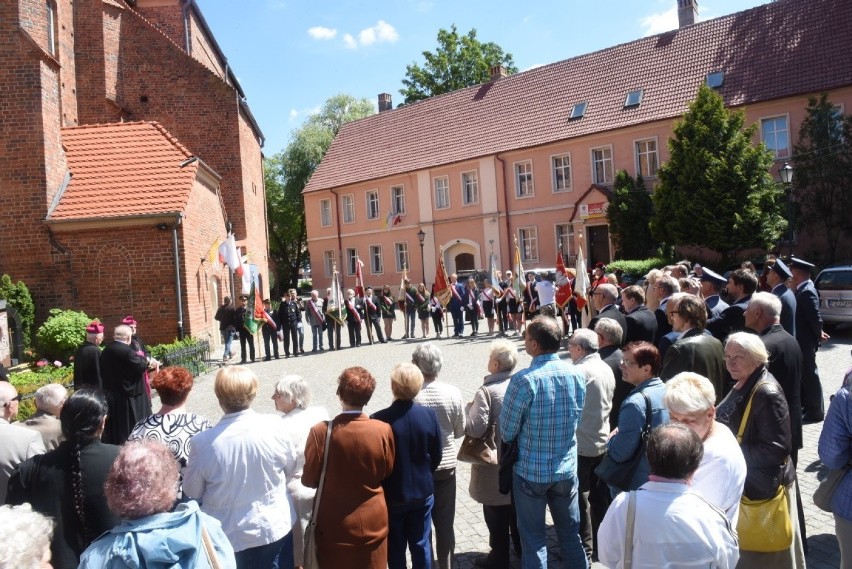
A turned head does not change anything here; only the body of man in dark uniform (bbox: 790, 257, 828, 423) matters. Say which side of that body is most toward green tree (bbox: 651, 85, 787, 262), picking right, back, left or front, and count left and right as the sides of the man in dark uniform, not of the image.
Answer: right

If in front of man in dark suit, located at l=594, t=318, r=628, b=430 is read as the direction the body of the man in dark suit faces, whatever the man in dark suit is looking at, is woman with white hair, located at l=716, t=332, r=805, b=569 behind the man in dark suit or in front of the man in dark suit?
behind

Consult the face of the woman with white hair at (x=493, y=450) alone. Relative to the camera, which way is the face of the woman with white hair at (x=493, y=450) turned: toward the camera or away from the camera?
away from the camera

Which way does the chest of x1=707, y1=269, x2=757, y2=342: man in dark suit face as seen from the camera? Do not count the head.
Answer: to the viewer's left

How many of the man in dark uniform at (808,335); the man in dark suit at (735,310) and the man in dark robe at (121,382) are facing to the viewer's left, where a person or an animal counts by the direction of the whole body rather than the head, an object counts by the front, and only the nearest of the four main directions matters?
2

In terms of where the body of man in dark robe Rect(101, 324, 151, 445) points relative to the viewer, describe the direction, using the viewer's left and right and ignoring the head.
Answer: facing away from the viewer and to the right of the viewer

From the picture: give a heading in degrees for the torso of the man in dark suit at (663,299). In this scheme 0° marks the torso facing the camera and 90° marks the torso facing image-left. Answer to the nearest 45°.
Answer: approximately 90°

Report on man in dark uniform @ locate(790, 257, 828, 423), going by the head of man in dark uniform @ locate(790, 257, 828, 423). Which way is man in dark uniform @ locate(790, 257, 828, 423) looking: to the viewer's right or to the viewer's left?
to the viewer's left

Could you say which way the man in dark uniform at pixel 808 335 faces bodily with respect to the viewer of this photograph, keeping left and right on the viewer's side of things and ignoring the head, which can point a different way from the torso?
facing to the left of the viewer

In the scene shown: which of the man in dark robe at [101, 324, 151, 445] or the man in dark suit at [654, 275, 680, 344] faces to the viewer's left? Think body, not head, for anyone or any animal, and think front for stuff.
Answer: the man in dark suit at [654, 275, 680, 344]
